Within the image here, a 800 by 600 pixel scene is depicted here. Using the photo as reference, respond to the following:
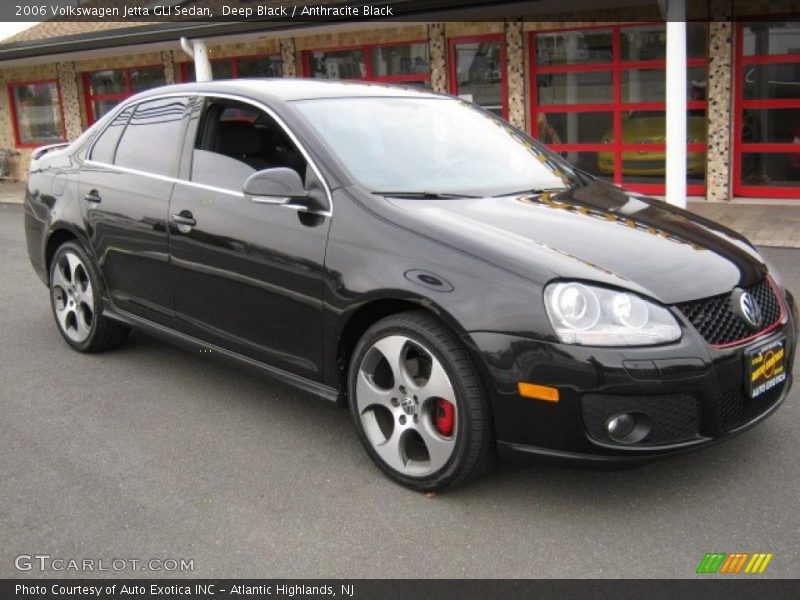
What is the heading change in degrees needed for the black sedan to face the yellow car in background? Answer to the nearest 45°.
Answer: approximately 135° to its left

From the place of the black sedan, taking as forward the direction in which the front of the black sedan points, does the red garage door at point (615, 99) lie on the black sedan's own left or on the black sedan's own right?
on the black sedan's own left

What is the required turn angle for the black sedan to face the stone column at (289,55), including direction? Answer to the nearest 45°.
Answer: approximately 135° to its left

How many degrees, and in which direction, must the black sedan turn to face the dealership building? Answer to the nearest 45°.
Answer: approximately 135° to its left

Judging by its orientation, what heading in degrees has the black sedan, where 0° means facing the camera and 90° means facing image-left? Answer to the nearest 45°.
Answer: approximately 315°
